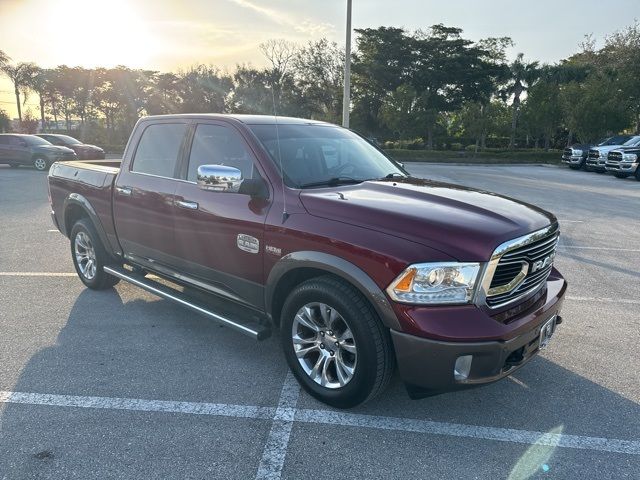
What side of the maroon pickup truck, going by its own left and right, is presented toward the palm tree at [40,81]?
back

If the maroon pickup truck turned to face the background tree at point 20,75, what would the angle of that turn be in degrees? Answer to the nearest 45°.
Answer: approximately 180°

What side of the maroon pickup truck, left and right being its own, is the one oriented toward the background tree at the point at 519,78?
left

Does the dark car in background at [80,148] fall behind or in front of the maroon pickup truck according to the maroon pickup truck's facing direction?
behind

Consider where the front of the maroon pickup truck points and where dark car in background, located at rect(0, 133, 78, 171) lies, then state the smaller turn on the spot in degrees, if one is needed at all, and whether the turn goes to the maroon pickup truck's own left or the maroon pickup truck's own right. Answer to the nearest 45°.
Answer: approximately 180°

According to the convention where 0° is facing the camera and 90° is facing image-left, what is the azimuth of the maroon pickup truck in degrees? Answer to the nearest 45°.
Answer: approximately 315°
